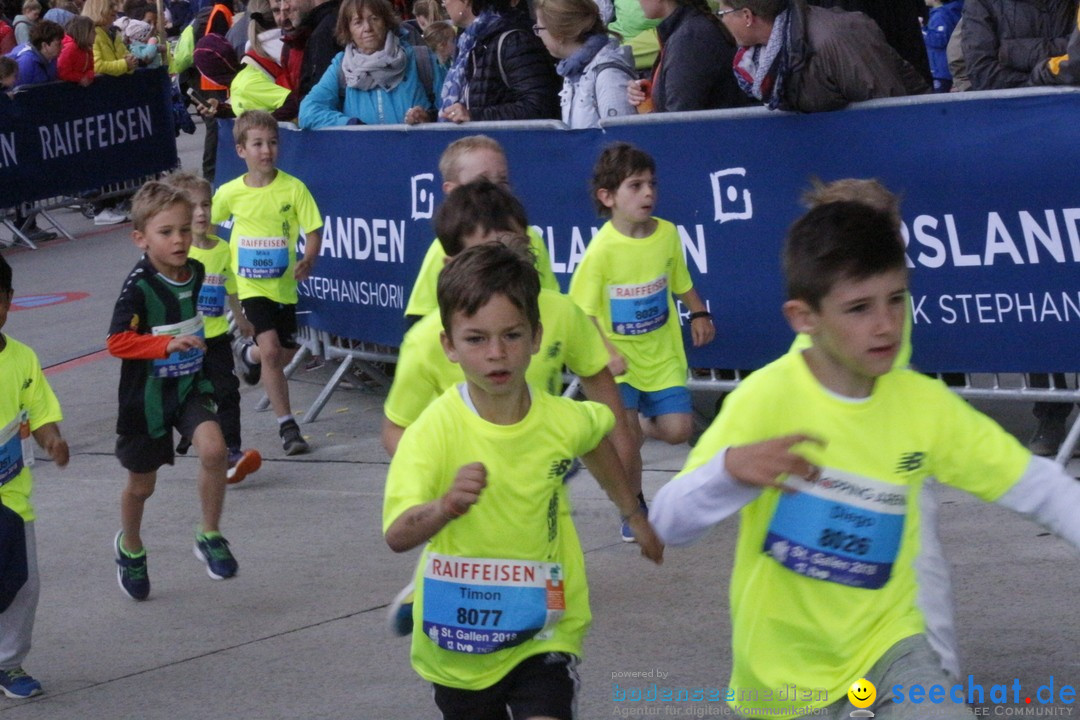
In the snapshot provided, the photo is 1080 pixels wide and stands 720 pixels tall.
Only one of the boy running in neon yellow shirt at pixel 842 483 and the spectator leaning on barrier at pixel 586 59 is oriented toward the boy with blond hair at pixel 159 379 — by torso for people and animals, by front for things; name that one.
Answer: the spectator leaning on barrier

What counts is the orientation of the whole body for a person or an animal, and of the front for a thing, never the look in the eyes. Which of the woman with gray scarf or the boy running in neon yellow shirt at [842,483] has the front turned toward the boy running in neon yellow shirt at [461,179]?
the woman with gray scarf

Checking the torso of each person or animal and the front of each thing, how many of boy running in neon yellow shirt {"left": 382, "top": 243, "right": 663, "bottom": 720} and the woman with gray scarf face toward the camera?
2

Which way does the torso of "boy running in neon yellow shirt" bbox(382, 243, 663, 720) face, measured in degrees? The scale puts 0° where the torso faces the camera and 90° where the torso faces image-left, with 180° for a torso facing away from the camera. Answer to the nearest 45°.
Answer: approximately 0°

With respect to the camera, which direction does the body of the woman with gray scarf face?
toward the camera

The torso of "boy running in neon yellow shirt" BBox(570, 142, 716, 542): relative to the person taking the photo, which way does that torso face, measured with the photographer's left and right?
facing the viewer and to the right of the viewer

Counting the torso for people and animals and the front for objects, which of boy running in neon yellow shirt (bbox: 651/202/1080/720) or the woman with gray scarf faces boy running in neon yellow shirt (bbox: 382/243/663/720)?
the woman with gray scarf

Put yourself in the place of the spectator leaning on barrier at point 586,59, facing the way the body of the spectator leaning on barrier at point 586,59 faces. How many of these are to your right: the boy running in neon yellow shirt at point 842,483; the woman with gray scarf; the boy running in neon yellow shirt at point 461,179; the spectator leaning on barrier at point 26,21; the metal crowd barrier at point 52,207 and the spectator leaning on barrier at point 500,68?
4

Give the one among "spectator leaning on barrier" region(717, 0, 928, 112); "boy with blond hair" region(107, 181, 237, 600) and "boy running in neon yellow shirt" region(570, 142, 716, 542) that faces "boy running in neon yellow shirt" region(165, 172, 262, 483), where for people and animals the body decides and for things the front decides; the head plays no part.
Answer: the spectator leaning on barrier

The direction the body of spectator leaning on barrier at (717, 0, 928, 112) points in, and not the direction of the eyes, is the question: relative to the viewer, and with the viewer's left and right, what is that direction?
facing to the left of the viewer

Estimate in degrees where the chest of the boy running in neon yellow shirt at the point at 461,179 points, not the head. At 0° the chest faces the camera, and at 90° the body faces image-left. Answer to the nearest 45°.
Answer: approximately 315°
